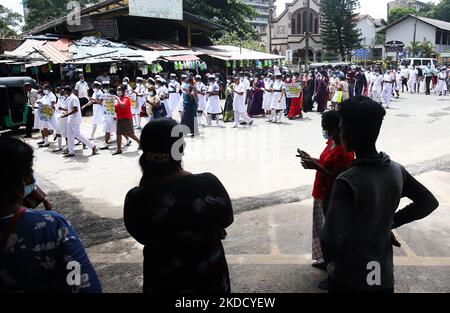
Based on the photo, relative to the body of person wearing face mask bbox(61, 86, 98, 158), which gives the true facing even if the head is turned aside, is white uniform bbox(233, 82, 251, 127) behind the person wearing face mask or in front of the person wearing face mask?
behind

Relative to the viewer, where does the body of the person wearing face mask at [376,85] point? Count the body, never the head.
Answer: toward the camera

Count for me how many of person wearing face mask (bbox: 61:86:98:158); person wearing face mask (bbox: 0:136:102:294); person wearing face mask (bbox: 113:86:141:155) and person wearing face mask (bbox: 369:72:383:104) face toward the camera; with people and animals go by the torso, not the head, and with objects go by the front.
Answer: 1

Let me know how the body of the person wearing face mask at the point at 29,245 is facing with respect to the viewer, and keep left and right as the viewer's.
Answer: facing away from the viewer and to the right of the viewer

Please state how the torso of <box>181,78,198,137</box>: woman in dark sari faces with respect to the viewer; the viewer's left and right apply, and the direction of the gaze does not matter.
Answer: facing the viewer and to the left of the viewer

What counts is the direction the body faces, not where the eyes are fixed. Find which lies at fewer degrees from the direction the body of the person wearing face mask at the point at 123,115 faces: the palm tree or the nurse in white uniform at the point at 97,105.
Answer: the nurse in white uniform

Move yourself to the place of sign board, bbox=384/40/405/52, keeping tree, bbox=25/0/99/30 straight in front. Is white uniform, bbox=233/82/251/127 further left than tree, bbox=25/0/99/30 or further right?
left

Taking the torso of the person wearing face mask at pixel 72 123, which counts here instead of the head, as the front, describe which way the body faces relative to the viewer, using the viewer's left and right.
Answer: facing to the left of the viewer

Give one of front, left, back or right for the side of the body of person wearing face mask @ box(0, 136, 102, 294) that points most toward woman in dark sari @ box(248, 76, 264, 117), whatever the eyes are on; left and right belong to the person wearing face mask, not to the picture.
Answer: front

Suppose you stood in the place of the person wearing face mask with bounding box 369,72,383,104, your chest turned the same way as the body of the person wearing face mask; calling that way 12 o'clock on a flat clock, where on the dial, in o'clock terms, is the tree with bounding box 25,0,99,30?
The tree is roughly at 4 o'clock from the person wearing face mask.

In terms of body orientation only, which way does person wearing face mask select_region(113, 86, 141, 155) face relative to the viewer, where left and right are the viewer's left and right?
facing to the left of the viewer

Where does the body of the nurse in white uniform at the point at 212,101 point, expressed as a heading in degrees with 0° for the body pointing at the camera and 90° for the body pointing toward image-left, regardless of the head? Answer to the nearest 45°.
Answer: approximately 45°

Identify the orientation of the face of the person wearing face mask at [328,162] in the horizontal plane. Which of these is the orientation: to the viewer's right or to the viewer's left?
to the viewer's left

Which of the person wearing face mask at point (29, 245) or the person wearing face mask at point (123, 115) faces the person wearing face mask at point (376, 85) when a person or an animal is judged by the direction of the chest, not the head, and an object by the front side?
the person wearing face mask at point (29, 245)
